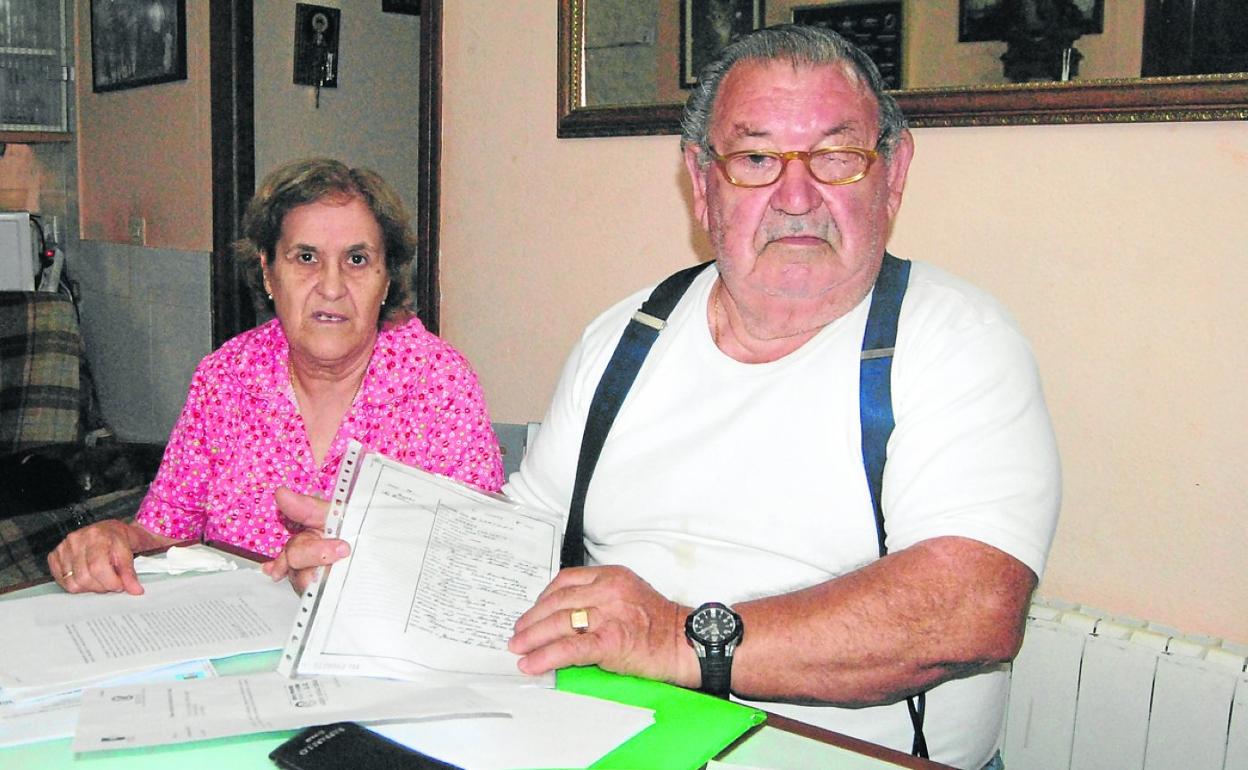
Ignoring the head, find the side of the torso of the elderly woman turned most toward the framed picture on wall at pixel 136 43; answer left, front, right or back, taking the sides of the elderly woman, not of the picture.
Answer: back

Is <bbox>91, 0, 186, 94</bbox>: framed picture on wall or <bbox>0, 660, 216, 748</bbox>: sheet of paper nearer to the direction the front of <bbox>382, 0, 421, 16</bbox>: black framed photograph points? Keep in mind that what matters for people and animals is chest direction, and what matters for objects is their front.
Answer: the sheet of paper

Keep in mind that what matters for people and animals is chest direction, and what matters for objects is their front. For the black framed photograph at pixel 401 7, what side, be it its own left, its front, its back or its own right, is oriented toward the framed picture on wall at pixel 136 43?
right

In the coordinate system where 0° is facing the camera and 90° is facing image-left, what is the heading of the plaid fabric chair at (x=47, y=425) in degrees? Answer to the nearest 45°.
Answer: approximately 315°
